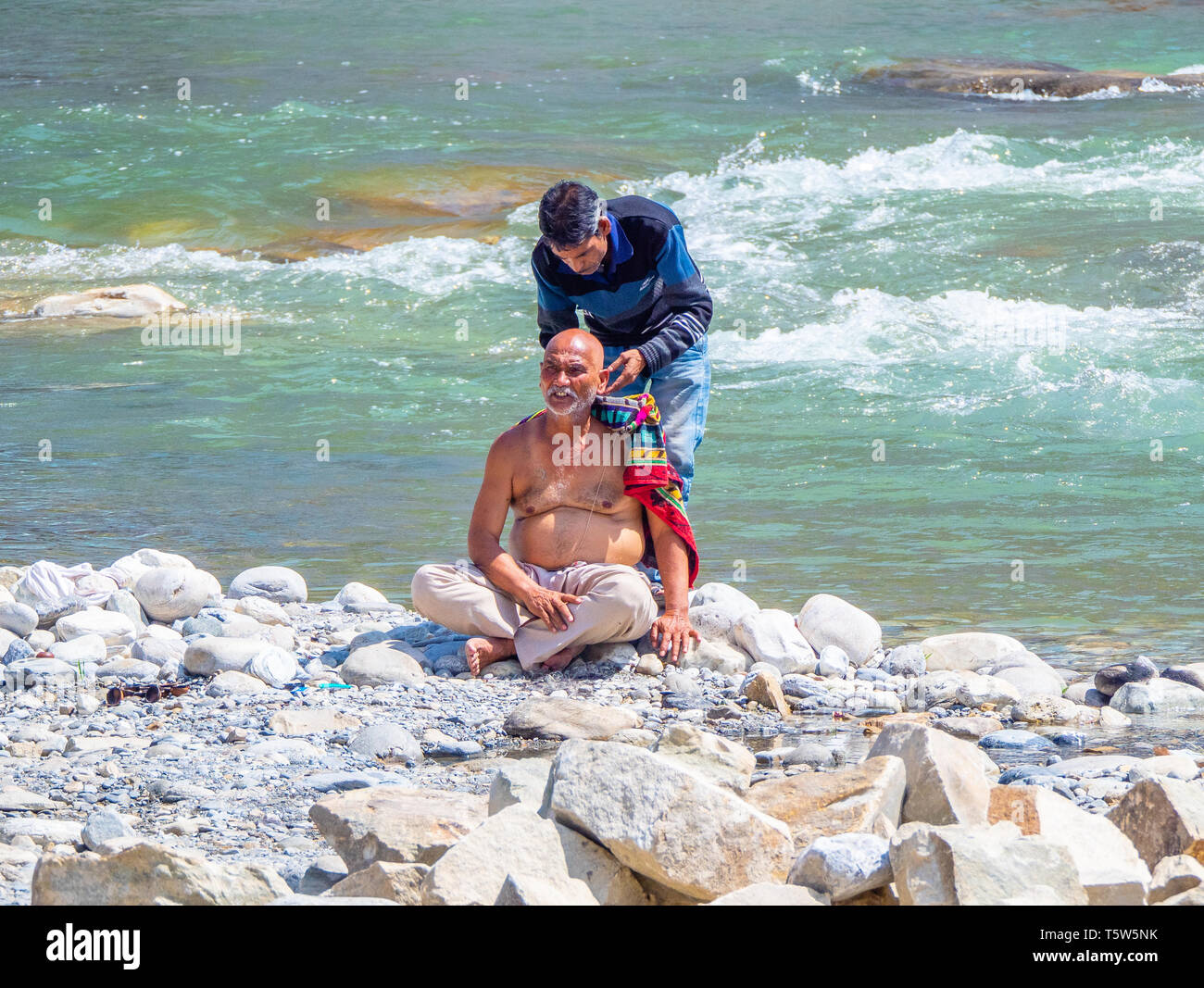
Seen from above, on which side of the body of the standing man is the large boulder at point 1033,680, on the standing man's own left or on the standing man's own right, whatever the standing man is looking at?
on the standing man's own left

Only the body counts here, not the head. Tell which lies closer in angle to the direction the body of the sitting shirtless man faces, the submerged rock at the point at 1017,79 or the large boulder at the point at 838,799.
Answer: the large boulder

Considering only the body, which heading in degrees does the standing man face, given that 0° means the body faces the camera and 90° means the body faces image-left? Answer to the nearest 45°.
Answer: approximately 45°

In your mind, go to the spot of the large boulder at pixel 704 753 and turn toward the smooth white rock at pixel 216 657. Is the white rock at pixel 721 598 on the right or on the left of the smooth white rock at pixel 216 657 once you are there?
right

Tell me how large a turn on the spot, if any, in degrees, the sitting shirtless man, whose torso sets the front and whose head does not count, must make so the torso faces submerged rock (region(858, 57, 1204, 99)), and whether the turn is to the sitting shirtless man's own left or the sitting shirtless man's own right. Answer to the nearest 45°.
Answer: approximately 180°

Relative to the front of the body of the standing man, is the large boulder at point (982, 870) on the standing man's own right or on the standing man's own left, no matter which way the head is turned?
on the standing man's own left

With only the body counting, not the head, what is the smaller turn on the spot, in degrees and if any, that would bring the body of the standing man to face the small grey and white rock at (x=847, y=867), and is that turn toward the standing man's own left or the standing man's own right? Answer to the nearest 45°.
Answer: approximately 45° to the standing man's own left

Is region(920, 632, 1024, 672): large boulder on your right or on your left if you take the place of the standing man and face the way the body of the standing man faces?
on your left

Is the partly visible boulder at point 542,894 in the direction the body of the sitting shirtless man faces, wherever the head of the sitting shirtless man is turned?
yes

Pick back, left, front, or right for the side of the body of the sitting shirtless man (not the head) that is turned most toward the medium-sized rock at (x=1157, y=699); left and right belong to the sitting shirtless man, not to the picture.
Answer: left

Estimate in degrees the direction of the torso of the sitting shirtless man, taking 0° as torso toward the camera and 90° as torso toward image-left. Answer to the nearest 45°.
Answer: approximately 0°
